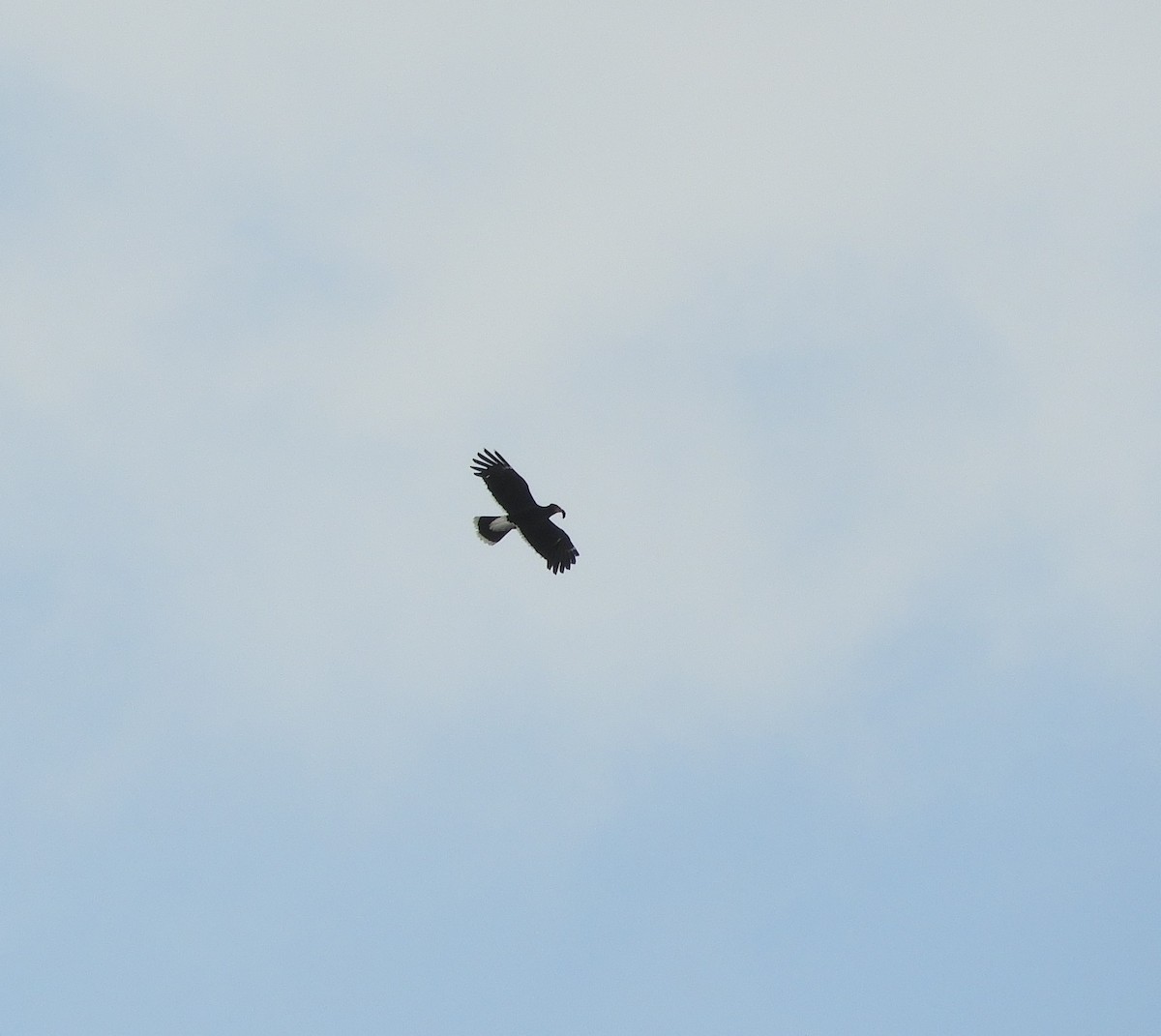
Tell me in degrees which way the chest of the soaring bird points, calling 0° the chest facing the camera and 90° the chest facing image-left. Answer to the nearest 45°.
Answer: approximately 270°
